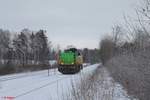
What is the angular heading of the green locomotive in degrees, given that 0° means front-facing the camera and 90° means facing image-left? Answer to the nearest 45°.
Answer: approximately 45°
